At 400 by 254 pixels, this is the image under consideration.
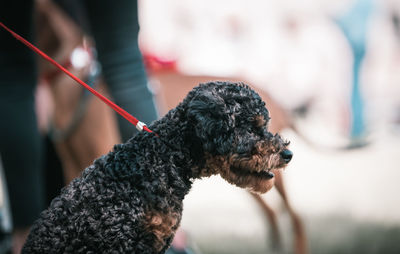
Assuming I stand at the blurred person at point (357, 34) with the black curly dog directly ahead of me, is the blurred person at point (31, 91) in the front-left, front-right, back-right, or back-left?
front-right

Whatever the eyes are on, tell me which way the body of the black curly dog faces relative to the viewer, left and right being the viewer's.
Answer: facing to the right of the viewer
